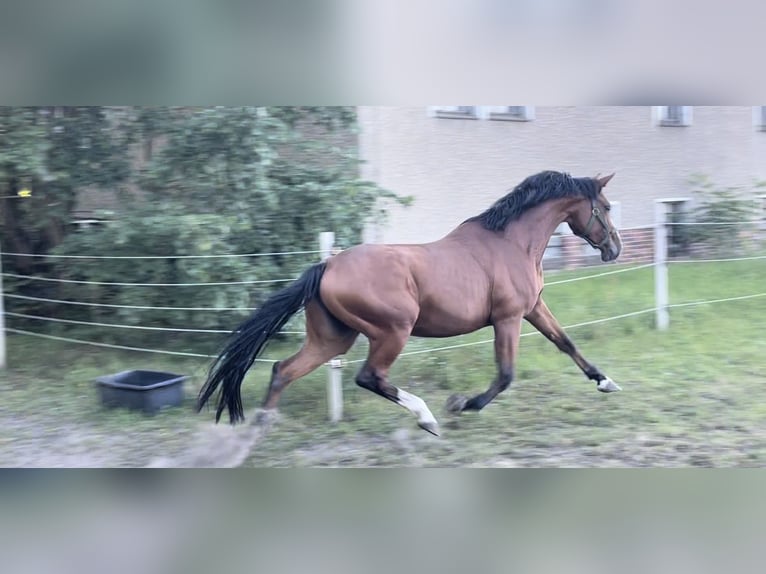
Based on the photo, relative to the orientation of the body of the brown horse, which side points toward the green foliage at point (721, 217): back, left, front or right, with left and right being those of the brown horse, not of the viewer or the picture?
front

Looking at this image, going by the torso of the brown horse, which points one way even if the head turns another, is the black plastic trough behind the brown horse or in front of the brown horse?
behind

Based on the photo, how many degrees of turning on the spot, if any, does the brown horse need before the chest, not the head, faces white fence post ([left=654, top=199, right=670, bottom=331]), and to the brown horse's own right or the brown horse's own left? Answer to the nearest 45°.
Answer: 0° — it already faces it

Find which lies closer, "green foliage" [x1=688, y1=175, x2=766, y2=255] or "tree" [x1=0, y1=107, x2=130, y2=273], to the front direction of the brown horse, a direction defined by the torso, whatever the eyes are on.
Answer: the green foliage

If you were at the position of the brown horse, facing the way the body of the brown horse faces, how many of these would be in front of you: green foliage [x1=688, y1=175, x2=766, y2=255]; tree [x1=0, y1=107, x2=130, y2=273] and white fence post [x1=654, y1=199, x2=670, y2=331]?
2

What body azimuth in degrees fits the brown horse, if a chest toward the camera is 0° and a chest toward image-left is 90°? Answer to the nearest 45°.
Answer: approximately 270°

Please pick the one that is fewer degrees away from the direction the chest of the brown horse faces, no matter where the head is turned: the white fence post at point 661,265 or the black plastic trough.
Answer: the white fence post

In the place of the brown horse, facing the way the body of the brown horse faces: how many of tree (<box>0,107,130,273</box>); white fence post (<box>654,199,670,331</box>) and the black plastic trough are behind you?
2

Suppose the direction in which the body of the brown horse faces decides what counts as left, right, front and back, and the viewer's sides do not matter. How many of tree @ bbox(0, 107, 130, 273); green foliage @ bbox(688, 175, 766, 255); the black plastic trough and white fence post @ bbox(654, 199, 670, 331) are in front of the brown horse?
2

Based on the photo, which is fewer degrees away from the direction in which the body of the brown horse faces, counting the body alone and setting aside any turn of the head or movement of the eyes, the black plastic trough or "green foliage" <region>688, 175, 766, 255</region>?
the green foliage
